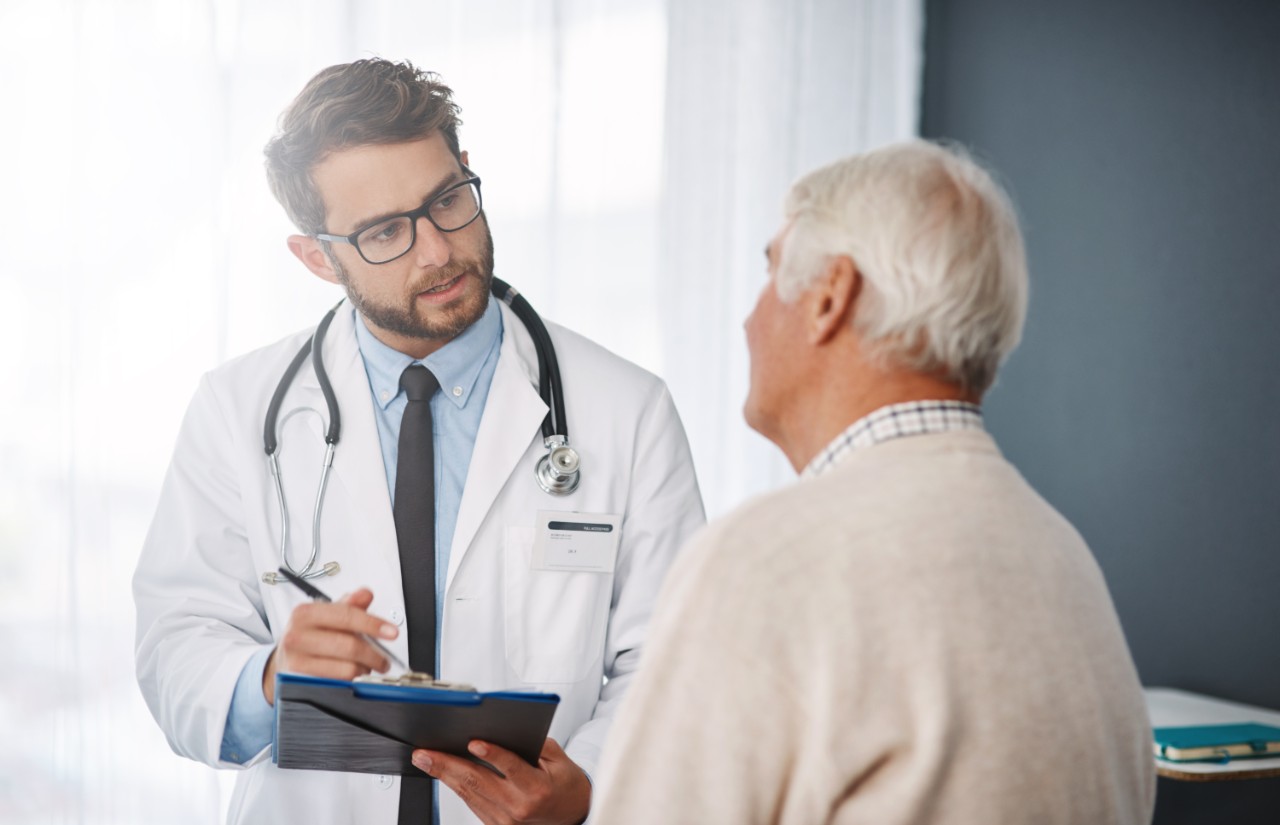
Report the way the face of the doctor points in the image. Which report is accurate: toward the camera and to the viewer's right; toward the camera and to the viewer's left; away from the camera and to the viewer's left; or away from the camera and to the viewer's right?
toward the camera and to the viewer's right

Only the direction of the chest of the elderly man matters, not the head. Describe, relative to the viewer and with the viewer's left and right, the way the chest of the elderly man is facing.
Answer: facing away from the viewer and to the left of the viewer

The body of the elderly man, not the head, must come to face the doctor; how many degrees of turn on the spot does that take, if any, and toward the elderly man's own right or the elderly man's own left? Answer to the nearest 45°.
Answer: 0° — they already face them

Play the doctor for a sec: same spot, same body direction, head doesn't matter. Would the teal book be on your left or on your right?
on your left

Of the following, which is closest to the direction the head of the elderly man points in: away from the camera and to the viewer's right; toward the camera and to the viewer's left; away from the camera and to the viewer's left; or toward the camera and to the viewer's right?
away from the camera and to the viewer's left

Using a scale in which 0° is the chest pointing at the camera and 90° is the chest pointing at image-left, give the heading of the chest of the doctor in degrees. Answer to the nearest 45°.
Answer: approximately 0°

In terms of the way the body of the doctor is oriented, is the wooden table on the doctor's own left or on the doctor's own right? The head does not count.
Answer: on the doctor's own left

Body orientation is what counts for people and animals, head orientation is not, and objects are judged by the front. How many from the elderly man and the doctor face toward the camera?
1
